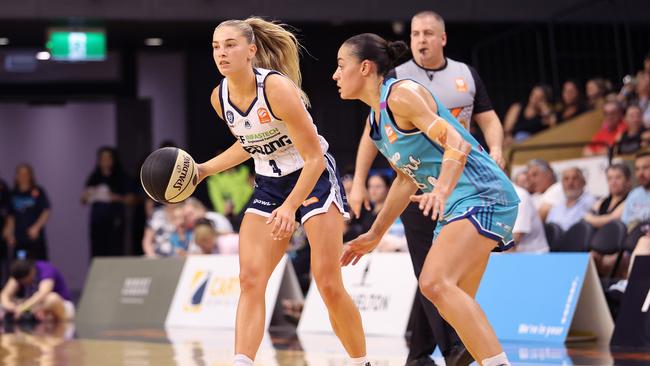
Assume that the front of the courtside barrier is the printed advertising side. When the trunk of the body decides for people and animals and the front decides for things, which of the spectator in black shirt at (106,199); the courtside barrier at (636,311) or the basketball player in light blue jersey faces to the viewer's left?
the basketball player in light blue jersey

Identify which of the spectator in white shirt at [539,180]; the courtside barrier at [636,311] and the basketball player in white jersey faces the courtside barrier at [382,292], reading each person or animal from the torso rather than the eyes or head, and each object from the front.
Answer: the spectator in white shirt

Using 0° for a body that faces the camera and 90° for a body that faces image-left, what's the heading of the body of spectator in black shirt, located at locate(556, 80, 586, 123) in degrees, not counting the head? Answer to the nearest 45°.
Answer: approximately 45°

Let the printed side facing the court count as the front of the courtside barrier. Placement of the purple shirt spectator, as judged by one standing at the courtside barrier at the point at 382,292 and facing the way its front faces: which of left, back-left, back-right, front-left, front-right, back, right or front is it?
back-right

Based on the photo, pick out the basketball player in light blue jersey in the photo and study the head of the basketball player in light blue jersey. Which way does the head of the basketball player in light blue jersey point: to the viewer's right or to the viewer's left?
to the viewer's left

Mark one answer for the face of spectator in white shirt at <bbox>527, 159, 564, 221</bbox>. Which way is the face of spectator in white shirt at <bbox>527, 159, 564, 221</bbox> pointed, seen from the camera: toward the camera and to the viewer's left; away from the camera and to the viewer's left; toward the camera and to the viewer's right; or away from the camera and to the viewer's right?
toward the camera and to the viewer's left

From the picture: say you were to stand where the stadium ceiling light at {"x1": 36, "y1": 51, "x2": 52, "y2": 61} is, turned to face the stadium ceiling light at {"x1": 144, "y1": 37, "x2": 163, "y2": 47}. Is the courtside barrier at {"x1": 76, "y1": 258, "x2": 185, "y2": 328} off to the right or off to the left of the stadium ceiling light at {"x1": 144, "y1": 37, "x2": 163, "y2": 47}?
right

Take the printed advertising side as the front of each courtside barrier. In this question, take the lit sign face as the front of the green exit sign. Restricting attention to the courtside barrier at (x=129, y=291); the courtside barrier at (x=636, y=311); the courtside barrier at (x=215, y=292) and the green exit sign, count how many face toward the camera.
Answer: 4

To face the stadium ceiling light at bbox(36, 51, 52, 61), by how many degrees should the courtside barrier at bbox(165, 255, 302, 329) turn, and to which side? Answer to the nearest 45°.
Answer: approximately 135° to its right

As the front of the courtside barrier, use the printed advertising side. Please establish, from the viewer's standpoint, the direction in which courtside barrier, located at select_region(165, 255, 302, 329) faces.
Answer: facing the viewer

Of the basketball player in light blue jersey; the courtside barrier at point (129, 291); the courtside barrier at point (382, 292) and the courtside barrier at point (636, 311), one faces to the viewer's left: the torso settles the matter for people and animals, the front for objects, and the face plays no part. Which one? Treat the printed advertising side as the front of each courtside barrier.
the basketball player in light blue jersey
